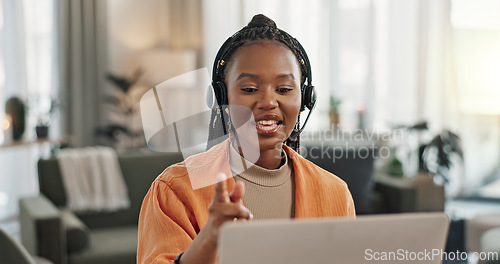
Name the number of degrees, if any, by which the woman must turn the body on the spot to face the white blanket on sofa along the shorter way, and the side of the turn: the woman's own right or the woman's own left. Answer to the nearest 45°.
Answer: approximately 180°

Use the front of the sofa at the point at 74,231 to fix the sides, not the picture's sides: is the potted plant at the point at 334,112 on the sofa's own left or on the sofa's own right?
on the sofa's own left

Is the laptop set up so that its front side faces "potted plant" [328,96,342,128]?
yes

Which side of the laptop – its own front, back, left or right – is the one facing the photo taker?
back

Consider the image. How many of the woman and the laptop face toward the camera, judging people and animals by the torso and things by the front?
1

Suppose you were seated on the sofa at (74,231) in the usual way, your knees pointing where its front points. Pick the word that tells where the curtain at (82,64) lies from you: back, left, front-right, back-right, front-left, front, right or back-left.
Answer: back-left

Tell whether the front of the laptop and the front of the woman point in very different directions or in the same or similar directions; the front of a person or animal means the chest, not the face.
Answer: very different directions

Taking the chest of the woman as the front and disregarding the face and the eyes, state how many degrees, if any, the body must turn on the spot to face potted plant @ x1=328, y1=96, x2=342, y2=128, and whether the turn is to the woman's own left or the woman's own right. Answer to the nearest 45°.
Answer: approximately 180°
